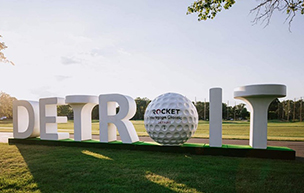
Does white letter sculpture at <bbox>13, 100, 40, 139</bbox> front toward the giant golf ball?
no

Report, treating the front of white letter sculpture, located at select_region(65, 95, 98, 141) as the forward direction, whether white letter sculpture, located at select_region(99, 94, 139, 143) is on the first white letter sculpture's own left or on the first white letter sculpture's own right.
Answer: on the first white letter sculpture's own left

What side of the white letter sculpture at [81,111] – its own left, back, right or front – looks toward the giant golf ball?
left

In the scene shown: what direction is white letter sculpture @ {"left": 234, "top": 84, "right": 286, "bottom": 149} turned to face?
toward the camera

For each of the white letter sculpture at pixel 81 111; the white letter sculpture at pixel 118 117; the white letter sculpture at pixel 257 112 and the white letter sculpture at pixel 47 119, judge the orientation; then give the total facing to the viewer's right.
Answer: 0

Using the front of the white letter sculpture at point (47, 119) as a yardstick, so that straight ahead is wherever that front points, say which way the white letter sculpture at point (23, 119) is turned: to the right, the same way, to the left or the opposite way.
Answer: the same way

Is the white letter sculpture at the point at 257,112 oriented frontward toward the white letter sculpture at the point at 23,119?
no

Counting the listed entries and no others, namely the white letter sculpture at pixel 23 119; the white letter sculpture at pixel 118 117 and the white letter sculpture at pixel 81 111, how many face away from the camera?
0

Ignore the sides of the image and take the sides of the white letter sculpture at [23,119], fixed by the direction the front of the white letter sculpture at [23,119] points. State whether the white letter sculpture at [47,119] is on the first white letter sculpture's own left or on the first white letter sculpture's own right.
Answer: on the first white letter sculpture's own left

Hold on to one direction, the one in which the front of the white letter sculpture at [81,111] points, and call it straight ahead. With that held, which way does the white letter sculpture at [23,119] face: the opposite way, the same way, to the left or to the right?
the same way

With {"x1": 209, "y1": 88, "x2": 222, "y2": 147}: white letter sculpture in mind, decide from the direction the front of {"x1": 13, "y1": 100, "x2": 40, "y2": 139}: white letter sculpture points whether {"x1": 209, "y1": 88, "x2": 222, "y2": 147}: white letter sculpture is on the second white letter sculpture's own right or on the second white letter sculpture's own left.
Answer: on the second white letter sculpture's own left

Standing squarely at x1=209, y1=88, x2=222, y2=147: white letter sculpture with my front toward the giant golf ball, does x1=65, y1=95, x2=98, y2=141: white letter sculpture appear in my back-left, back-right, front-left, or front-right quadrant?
front-right

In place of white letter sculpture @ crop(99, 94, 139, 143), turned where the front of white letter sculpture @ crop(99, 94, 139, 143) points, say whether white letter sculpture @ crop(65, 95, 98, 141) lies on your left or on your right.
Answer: on your right

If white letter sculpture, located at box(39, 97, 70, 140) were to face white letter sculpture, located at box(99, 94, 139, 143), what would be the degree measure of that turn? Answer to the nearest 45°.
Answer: approximately 90° to its left

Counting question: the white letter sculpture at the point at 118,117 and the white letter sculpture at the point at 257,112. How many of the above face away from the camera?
0

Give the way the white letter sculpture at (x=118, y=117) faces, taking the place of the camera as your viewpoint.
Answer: facing the viewer and to the left of the viewer

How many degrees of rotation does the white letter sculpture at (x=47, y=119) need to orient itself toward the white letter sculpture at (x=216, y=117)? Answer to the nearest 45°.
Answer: approximately 90° to its left

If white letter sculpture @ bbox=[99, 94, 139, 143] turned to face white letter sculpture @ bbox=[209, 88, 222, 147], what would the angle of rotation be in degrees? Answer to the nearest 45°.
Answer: approximately 90° to its left
